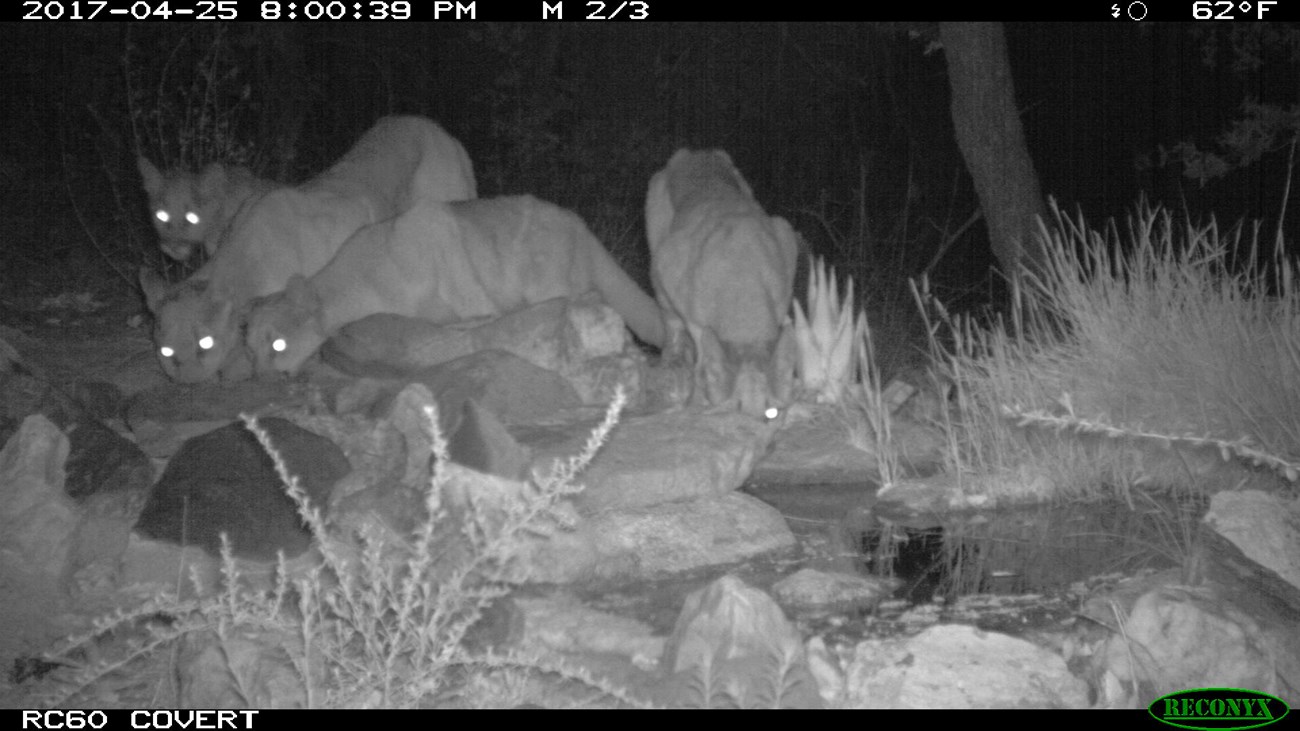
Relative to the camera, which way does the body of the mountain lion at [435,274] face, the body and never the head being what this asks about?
to the viewer's left

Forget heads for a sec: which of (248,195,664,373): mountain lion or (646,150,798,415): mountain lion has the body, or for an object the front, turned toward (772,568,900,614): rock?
(646,150,798,415): mountain lion

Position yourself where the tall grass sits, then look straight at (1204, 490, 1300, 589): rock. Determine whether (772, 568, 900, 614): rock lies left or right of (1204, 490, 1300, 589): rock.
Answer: right

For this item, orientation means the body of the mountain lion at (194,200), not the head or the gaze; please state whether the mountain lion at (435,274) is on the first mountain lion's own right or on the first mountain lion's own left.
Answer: on the first mountain lion's own left

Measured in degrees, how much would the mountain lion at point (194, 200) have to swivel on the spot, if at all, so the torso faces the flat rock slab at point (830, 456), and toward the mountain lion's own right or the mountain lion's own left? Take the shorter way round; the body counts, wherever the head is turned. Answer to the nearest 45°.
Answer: approximately 90° to the mountain lion's own left

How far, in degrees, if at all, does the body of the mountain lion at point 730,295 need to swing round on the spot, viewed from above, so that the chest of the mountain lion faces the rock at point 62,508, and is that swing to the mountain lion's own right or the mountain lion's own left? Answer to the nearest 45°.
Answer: approximately 45° to the mountain lion's own right

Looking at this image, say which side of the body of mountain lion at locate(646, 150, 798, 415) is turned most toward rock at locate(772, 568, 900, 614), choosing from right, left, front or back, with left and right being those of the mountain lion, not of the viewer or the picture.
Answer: front

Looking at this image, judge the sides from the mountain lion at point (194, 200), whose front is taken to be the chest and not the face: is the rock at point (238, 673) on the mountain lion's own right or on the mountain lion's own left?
on the mountain lion's own left

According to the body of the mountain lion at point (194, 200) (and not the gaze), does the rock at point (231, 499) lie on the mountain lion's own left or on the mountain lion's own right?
on the mountain lion's own left

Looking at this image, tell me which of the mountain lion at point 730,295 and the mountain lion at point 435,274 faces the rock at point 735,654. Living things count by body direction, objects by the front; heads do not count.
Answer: the mountain lion at point 730,295

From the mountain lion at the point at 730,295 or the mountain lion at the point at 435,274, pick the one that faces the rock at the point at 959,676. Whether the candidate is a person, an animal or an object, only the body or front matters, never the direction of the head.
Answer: the mountain lion at the point at 730,295

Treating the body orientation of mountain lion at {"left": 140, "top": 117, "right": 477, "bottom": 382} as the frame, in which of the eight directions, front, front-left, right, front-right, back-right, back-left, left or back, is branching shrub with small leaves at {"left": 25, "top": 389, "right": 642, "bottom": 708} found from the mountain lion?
front-left
